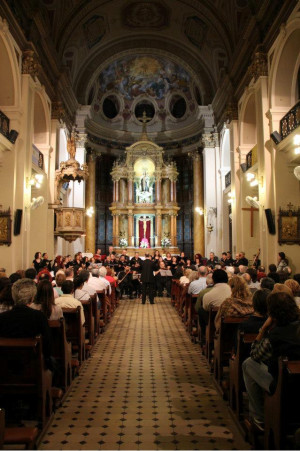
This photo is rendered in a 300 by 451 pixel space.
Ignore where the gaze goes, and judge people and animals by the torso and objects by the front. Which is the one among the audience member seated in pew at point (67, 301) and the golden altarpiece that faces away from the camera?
the audience member seated in pew

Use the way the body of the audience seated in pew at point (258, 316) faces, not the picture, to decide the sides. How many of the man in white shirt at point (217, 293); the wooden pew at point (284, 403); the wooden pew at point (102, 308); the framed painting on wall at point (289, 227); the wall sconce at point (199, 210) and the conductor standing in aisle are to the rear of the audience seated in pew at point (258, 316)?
1

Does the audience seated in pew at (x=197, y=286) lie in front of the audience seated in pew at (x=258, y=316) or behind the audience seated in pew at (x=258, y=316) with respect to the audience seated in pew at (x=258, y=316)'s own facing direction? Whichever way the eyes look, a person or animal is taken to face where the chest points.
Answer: in front

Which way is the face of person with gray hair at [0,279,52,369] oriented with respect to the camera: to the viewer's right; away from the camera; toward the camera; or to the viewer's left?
away from the camera

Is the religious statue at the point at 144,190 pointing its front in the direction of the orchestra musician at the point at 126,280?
yes

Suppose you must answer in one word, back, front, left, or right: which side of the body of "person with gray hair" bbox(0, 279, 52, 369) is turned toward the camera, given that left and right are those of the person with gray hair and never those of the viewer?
back

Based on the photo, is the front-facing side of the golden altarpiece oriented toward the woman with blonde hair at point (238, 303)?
yes

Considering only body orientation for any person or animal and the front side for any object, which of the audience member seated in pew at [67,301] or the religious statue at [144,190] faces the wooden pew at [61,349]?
the religious statue

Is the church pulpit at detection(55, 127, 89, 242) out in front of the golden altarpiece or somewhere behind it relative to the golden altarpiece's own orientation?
in front

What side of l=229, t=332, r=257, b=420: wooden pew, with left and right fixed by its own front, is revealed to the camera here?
back

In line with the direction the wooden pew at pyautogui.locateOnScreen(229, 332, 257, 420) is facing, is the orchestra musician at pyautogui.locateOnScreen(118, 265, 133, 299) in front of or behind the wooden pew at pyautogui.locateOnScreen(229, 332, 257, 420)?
in front

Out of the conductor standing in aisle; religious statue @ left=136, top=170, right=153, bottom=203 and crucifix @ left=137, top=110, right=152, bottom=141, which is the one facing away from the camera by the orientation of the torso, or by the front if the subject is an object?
the conductor standing in aisle

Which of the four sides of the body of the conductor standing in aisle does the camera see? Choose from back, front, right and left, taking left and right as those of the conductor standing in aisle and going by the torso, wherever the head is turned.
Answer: back

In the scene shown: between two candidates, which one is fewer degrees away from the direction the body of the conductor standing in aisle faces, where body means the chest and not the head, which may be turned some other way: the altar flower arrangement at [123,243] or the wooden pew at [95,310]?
the altar flower arrangement

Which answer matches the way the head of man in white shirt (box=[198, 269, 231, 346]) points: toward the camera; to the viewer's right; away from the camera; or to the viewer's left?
away from the camera

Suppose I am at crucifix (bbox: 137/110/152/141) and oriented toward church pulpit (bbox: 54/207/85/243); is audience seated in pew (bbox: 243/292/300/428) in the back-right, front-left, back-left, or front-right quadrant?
front-left

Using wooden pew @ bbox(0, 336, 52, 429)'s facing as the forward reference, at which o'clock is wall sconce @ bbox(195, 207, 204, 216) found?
The wall sconce is roughly at 1 o'clock from the wooden pew.

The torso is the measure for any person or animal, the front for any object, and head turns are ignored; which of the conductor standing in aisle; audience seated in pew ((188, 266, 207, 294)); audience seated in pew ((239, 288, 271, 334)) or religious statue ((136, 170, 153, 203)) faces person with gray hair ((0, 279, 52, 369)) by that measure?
the religious statue

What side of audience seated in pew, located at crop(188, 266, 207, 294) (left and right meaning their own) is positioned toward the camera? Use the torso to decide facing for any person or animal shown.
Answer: back

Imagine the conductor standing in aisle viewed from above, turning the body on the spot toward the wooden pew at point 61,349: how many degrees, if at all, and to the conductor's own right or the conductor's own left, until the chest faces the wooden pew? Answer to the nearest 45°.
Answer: approximately 180°

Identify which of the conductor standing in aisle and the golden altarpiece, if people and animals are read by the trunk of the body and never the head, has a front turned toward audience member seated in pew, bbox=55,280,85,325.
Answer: the golden altarpiece

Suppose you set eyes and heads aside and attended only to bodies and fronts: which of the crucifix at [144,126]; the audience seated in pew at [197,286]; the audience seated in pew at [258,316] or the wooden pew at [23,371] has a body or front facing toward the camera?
the crucifix
